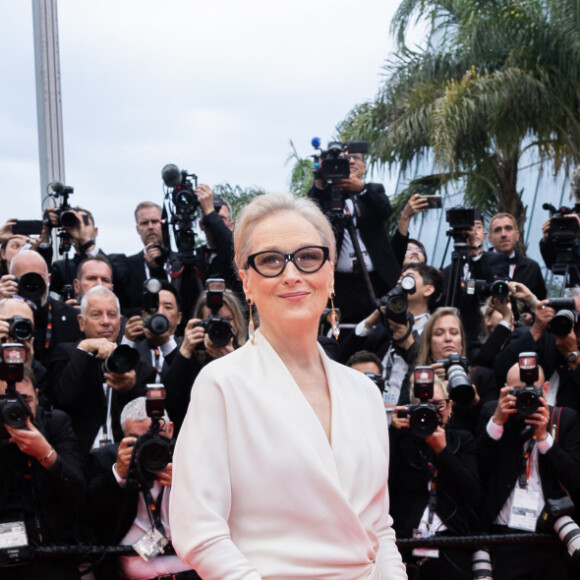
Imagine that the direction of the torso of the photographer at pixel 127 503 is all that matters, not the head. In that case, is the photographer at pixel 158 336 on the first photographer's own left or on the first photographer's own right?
on the first photographer's own left

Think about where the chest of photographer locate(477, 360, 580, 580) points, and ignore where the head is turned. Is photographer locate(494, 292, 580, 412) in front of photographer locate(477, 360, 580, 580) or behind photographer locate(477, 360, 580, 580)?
behind

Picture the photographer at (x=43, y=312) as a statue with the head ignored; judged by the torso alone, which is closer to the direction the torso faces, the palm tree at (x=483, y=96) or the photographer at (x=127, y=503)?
the photographer

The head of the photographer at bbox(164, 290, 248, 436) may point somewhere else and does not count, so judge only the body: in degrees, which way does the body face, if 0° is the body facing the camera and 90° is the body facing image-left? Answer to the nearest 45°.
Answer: approximately 0°

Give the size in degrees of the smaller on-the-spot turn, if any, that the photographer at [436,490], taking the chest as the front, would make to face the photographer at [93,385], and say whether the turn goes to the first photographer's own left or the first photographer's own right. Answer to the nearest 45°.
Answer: approximately 45° to the first photographer's own right

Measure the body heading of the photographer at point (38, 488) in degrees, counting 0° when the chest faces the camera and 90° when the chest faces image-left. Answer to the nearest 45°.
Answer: approximately 45°

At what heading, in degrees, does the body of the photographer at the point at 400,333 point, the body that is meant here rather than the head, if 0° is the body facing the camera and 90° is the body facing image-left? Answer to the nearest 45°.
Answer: approximately 45°
